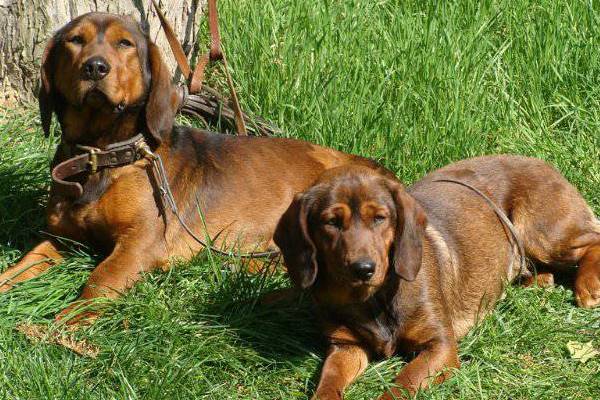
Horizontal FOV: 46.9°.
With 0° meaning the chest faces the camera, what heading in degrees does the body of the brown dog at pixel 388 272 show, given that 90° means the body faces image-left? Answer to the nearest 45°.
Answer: approximately 45°

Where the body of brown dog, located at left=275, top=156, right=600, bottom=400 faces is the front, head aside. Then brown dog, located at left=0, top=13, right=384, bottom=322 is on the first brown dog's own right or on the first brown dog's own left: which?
on the first brown dog's own right

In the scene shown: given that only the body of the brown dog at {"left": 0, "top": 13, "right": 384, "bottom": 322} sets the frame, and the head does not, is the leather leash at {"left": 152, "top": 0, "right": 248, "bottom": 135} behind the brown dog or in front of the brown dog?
behind

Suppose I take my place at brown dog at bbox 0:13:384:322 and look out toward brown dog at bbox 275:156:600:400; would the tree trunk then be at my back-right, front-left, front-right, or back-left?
back-left

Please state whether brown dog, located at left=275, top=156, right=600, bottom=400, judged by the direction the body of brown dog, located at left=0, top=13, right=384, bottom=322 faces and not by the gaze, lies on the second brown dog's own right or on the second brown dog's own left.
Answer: on the second brown dog's own left

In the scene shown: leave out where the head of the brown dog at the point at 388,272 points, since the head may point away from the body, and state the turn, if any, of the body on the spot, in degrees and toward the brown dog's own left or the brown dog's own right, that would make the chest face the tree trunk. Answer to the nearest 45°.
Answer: approximately 90° to the brown dog's own right

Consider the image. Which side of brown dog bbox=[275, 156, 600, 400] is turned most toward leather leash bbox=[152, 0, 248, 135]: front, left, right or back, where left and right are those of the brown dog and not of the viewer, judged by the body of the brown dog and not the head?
right

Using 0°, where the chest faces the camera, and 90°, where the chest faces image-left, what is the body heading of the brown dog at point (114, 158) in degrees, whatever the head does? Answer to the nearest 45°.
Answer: approximately 45°
